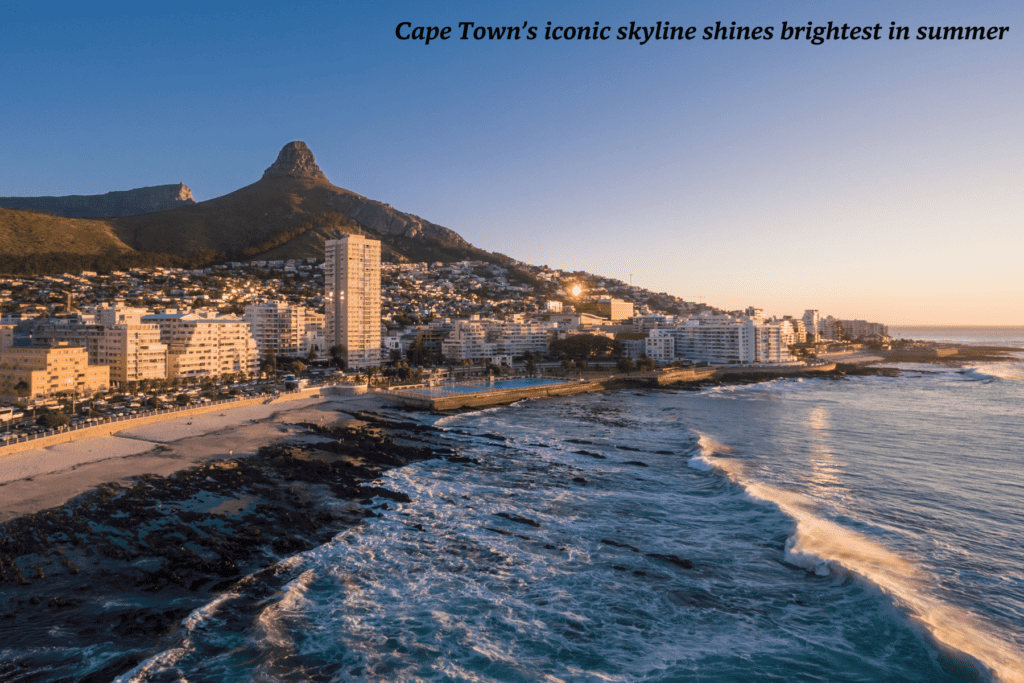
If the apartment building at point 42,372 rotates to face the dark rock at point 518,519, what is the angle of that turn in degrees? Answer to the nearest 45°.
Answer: approximately 45° to its right

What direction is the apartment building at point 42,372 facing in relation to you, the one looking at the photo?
facing the viewer and to the right of the viewer

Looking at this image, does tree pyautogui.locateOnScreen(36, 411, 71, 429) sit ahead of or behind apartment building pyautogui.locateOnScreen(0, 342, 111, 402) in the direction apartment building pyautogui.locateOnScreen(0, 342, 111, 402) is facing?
ahead

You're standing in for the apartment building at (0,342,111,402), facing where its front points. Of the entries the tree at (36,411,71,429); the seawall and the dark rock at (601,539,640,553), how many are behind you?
0

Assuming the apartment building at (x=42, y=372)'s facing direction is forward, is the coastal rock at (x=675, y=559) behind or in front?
in front

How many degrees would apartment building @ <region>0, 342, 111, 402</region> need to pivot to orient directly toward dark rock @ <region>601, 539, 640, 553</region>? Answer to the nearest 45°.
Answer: approximately 45° to its right
